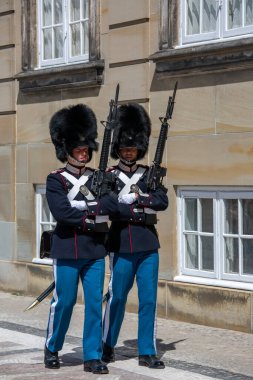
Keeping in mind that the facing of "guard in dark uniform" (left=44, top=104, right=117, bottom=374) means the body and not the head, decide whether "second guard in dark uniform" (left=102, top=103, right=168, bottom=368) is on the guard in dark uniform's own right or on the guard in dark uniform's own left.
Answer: on the guard in dark uniform's own left

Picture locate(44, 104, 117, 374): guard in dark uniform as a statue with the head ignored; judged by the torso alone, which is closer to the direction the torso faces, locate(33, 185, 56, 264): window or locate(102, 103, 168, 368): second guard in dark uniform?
the second guard in dark uniform

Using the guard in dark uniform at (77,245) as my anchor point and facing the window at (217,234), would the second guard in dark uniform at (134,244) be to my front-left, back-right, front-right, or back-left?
front-right

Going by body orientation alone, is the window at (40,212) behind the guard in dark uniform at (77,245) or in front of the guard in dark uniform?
behind

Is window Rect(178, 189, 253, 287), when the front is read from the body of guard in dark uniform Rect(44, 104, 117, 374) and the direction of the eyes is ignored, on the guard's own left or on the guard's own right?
on the guard's own left

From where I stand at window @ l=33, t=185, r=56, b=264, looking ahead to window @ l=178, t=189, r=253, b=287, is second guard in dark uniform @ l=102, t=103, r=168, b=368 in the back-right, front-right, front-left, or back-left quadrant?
front-right
